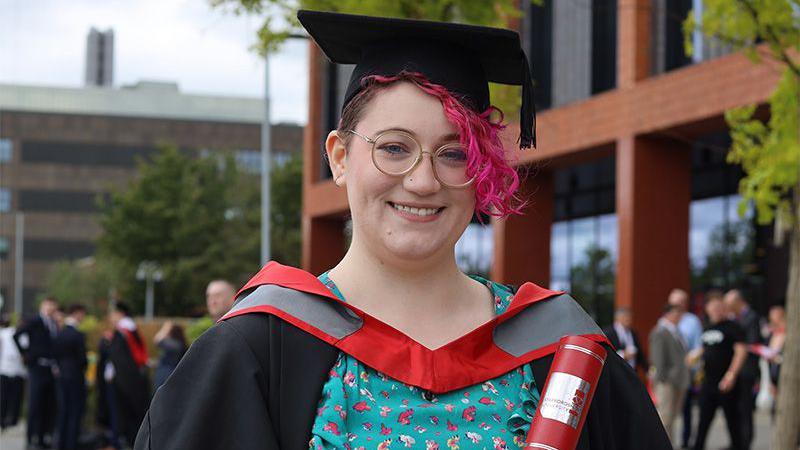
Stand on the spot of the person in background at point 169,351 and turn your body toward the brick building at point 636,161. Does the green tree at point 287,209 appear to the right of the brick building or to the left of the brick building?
left

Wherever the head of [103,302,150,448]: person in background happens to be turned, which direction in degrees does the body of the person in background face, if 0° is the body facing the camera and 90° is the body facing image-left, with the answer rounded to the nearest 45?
approximately 90°

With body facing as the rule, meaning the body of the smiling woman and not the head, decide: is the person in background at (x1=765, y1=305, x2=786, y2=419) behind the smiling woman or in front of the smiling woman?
behind

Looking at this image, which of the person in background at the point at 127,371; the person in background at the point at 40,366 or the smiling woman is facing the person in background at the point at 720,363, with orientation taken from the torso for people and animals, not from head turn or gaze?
the person in background at the point at 40,366

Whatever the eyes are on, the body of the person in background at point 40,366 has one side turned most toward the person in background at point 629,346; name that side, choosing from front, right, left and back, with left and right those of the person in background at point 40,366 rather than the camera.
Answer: front

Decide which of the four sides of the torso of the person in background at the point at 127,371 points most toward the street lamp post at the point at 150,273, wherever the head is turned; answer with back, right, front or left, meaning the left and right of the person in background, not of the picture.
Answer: right

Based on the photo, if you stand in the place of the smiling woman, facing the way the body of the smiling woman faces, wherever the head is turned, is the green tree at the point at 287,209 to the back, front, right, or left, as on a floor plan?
back

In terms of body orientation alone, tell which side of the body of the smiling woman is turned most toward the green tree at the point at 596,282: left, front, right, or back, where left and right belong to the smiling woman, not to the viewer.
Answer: back
